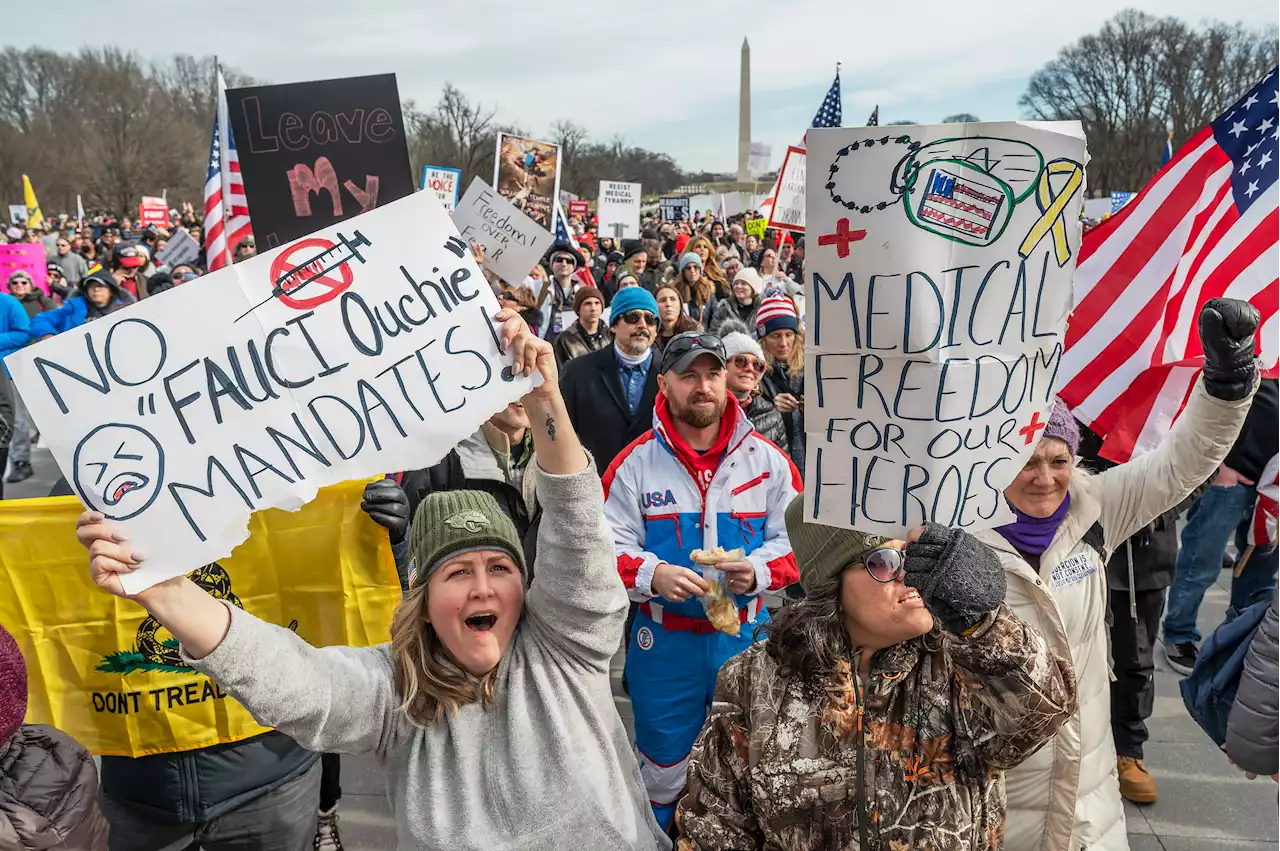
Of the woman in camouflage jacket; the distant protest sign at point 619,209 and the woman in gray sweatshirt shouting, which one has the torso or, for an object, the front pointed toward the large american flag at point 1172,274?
the distant protest sign

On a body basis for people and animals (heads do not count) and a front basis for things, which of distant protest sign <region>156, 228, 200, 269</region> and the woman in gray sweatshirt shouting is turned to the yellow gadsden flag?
the distant protest sign

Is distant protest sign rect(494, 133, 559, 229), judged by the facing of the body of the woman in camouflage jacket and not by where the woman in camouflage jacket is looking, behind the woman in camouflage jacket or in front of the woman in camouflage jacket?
behind

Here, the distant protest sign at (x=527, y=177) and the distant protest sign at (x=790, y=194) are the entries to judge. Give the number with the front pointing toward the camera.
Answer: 2

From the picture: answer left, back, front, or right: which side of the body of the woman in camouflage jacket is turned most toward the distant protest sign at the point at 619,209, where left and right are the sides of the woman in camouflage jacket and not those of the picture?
back

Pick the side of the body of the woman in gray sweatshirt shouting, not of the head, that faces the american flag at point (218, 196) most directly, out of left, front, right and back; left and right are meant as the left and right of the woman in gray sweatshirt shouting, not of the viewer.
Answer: back

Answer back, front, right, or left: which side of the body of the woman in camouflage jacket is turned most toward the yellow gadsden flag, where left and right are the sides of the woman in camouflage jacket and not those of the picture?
right

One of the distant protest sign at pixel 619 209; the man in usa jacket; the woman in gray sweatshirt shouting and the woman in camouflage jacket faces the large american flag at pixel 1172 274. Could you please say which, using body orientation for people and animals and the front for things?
the distant protest sign

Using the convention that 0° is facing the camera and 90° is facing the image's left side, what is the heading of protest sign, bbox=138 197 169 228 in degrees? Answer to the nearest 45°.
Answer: approximately 0°

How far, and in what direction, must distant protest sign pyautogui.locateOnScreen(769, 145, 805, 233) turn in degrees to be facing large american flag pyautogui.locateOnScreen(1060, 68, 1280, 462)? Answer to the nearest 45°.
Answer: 0° — it already faces it

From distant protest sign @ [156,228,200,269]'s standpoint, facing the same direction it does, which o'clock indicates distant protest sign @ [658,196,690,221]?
distant protest sign @ [658,196,690,221] is roughly at 8 o'clock from distant protest sign @ [156,228,200,269].

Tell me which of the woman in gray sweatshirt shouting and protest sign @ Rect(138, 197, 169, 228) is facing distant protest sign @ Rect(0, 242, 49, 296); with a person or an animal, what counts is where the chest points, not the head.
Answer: the protest sign
